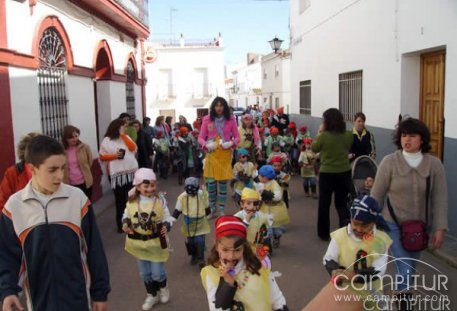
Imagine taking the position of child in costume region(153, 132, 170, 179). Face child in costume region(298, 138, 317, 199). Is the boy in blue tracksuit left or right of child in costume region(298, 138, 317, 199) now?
right

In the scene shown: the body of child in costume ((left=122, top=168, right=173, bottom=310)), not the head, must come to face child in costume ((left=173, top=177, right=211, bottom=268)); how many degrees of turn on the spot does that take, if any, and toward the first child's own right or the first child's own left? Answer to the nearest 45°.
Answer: approximately 135° to the first child's own left

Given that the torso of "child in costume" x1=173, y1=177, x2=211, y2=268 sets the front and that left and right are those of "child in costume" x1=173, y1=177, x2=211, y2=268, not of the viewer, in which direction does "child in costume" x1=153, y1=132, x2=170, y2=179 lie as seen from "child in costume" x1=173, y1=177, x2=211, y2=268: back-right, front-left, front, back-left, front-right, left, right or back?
back

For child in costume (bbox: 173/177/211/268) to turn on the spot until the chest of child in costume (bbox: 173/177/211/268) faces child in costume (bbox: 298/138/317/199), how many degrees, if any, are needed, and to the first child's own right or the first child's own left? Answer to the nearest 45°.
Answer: approximately 135° to the first child's own left

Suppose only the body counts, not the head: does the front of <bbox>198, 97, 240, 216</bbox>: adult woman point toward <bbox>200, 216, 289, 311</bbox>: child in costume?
yes

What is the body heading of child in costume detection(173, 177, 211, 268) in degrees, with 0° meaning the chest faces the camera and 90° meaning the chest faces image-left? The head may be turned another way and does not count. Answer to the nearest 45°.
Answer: approximately 0°

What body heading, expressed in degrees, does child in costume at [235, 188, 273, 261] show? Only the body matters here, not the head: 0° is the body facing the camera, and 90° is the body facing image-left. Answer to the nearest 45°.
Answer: approximately 0°

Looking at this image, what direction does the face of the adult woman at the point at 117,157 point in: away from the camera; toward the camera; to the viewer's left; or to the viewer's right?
to the viewer's right
